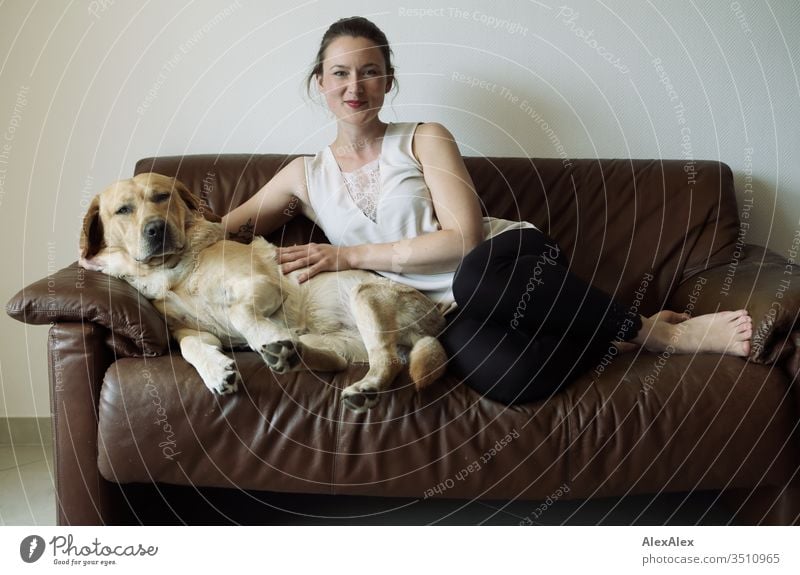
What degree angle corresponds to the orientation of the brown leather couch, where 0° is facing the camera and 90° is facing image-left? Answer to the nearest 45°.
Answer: approximately 0°
